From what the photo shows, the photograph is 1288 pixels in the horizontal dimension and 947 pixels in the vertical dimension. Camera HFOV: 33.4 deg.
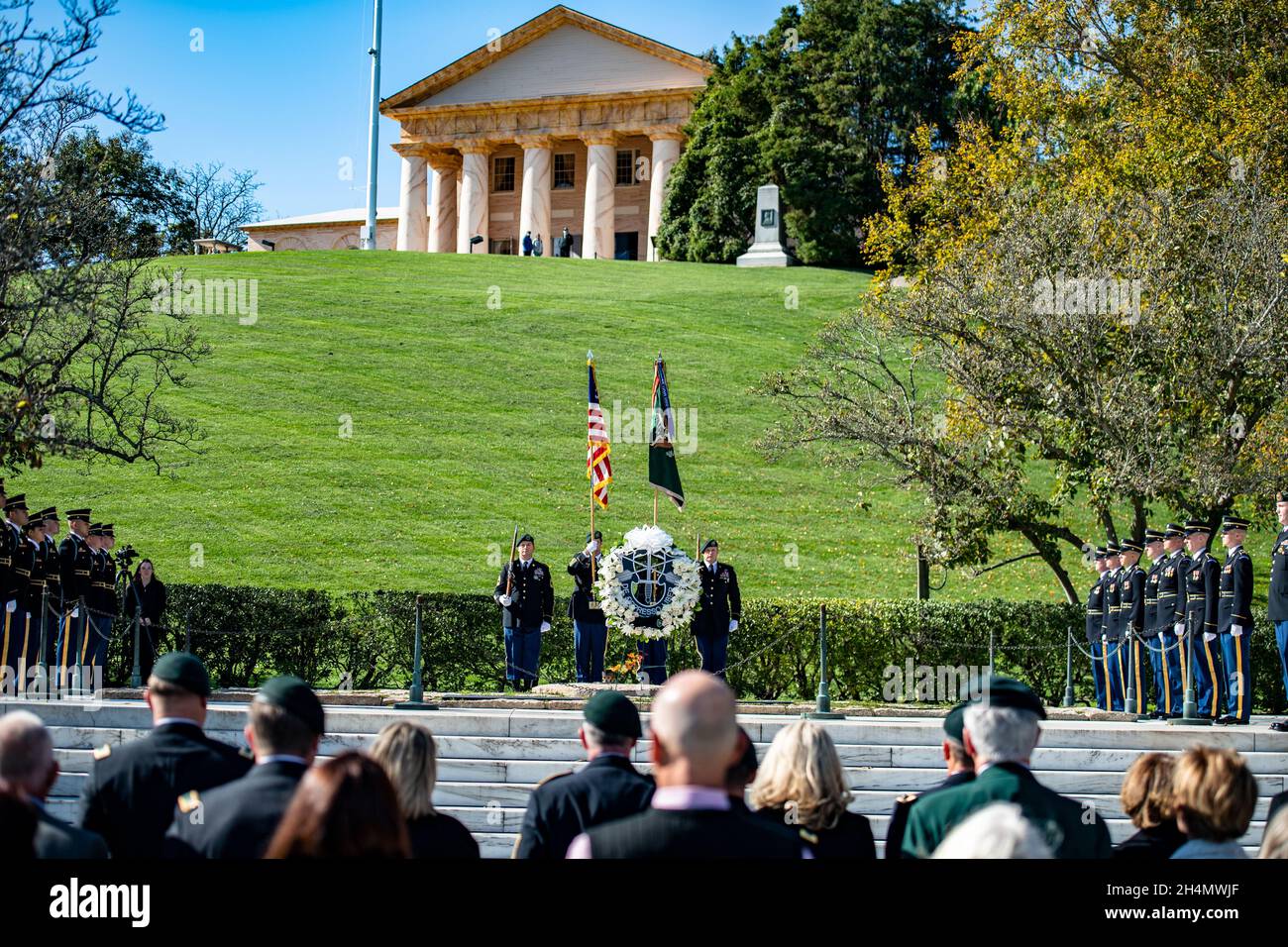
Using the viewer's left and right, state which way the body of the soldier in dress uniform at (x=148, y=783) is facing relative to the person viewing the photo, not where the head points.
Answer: facing away from the viewer

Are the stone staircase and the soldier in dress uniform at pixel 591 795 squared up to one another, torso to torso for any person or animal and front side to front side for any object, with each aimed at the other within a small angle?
yes

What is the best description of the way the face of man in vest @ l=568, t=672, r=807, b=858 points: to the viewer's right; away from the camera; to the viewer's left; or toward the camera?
away from the camera

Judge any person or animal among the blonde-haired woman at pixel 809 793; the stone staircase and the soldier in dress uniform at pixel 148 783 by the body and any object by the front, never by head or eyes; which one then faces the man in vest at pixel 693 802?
the stone staircase

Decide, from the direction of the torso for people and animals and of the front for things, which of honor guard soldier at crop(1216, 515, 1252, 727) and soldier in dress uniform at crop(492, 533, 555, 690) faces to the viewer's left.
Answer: the honor guard soldier

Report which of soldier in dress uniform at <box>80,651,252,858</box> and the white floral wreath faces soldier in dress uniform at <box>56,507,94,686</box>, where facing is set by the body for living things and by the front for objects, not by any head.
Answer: soldier in dress uniform at <box>80,651,252,858</box>

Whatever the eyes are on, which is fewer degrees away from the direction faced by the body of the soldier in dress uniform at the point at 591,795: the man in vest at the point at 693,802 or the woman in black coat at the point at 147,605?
the woman in black coat

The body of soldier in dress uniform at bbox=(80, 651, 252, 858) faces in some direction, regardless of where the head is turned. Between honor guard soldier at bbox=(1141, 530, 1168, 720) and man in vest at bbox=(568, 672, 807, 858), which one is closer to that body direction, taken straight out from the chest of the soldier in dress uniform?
the honor guard soldier

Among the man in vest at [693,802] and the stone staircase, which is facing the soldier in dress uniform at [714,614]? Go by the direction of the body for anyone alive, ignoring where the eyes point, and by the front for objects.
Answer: the man in vest

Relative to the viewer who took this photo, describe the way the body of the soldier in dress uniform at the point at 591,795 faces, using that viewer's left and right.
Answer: facing away from the viewer
